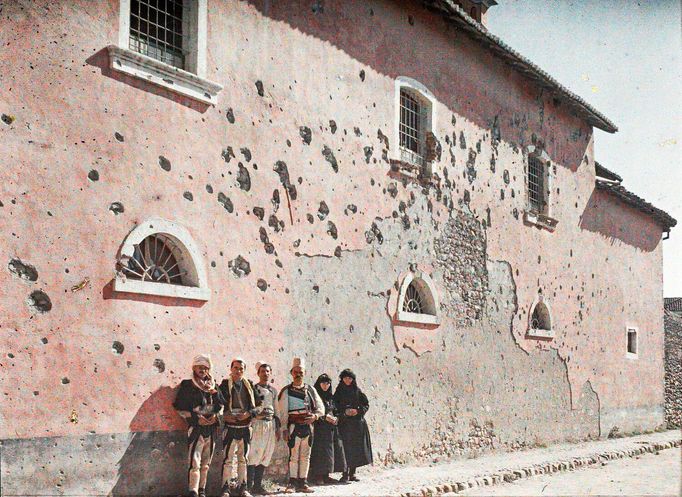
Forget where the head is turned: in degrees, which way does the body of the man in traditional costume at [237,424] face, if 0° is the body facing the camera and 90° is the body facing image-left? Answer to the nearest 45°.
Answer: approximately 0°

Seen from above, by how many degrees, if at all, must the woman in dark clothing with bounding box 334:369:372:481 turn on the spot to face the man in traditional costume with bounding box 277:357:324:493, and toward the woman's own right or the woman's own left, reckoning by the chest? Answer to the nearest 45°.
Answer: approximately 45° to the woman's own right

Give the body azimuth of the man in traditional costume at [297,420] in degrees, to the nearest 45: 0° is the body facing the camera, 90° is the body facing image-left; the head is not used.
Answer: approximately 0°

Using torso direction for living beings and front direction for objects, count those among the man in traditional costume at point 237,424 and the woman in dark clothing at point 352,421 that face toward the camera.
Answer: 2

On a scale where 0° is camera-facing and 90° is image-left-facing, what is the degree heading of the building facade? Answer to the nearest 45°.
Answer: approximately 315°

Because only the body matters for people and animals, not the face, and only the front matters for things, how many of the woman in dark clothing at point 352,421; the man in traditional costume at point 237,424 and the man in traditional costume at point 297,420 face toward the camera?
3

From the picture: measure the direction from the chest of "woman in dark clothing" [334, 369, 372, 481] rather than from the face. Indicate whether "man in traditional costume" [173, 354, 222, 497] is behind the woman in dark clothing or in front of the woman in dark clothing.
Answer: in front
